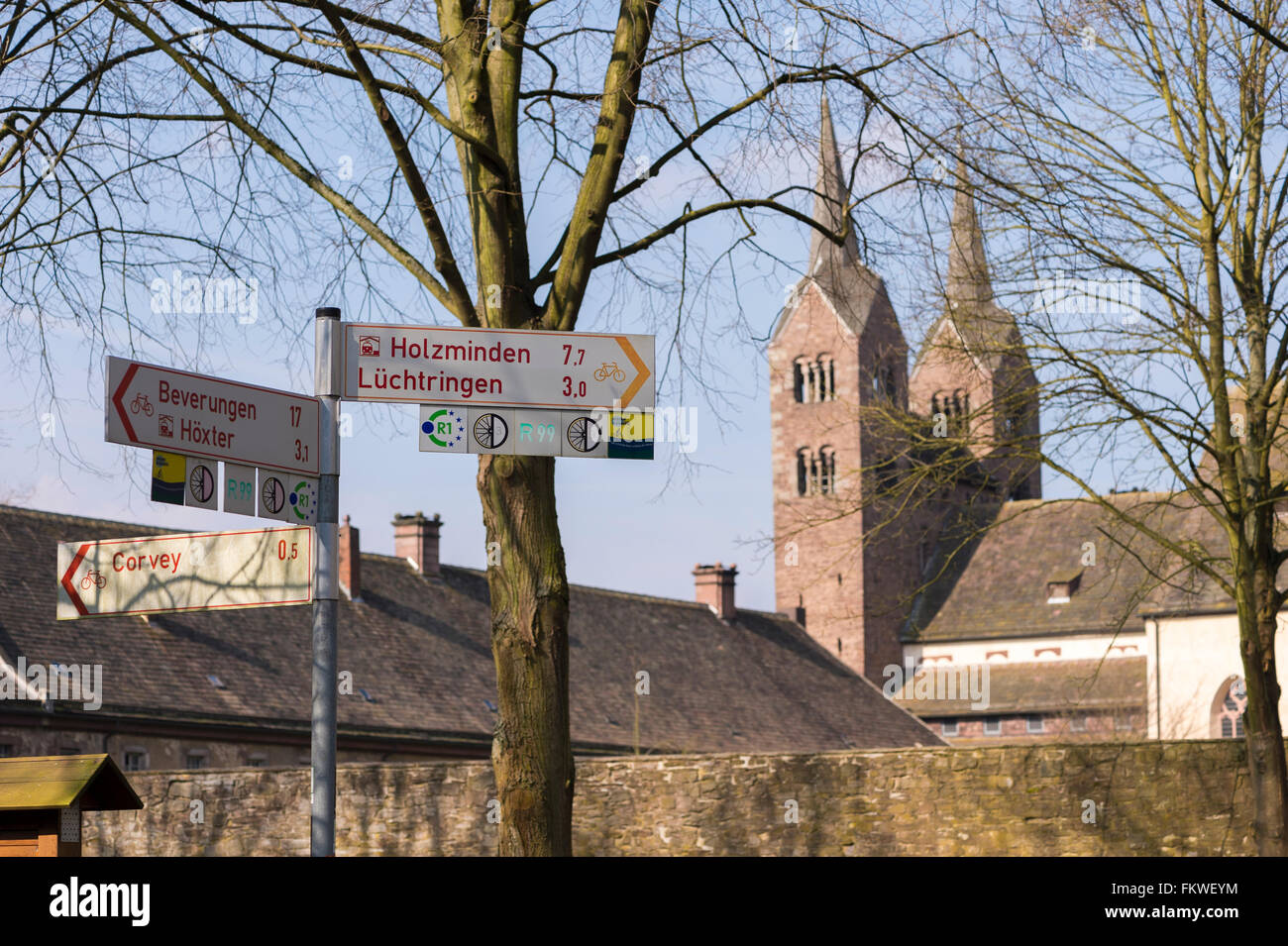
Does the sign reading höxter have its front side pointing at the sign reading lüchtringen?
no

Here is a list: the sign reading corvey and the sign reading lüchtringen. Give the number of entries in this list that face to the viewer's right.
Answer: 0

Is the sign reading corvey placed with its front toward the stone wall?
no

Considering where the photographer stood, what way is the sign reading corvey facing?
facing the viewer and to the left of the viewer

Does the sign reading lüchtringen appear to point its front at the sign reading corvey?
no

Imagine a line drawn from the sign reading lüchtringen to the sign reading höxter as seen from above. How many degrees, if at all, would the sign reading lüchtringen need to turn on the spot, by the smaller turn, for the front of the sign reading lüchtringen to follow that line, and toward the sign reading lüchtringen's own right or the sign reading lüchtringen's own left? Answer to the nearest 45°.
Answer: approximately 45° to the sign reading lüchtringen's own right

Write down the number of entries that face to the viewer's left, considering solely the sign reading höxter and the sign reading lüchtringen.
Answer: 0

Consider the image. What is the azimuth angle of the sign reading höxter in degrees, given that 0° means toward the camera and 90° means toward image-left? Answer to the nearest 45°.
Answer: approximately 315°

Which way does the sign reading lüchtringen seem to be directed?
toward the camera
